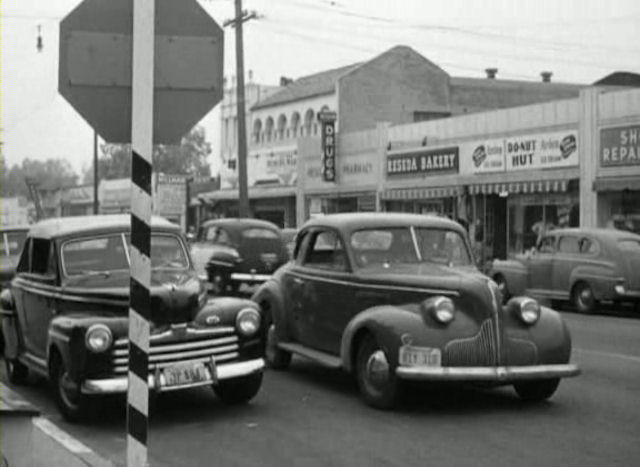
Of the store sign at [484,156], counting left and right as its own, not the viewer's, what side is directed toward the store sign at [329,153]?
right

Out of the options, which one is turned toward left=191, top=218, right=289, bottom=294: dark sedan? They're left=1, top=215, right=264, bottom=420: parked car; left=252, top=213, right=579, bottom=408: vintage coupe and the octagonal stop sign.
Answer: the octagonal stop sign

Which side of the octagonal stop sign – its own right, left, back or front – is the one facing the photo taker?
back

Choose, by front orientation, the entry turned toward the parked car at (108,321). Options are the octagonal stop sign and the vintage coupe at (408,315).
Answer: the octagonal stop sign

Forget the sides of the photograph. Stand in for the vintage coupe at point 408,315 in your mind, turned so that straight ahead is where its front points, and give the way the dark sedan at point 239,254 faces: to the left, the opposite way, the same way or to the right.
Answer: the opposite way

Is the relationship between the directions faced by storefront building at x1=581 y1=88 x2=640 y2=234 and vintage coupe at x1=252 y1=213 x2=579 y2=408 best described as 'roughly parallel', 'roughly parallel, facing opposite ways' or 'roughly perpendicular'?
roughly perpendicular

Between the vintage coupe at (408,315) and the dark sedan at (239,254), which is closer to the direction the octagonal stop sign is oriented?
the dark sedan

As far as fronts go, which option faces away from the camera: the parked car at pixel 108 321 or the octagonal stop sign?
the octagonal stop sign

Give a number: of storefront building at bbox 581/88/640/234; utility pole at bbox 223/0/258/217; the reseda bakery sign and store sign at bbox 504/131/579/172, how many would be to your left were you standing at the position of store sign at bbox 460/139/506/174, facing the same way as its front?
2

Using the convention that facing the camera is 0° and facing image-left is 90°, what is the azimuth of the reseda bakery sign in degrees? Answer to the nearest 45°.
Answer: approximately 45°

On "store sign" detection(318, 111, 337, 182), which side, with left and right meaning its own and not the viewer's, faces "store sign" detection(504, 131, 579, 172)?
front

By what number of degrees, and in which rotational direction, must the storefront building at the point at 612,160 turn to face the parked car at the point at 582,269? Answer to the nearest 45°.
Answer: approximately 45° to its left

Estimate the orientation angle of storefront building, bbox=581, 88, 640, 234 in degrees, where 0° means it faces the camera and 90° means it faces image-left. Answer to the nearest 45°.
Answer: approximately 45°
